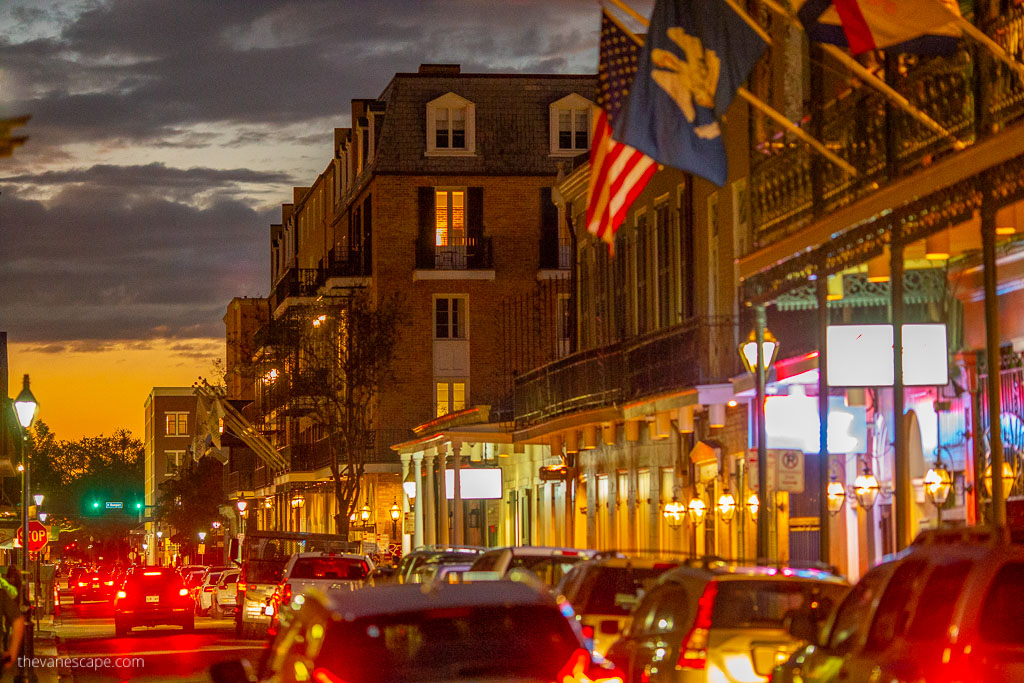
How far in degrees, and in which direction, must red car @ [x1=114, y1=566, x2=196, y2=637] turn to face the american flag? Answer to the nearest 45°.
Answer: approximately 180°

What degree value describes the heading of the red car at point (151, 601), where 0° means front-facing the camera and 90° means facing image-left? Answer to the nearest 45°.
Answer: approximately 180°

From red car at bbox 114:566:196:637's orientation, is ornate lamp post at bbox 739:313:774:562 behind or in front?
behind

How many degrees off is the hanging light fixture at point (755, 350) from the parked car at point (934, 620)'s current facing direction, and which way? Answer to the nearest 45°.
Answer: approximately 45° to its right

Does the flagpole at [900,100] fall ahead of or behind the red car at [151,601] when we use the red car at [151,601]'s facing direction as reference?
behind

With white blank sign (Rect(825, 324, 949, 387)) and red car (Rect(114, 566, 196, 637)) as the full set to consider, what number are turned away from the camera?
1

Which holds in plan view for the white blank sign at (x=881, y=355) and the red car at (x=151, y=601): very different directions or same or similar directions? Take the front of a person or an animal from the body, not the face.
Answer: very different directions

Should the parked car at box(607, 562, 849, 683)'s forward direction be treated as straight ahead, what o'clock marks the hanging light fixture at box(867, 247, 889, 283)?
The hanging light fixture is roughly at 2 o'clock from the parked car.

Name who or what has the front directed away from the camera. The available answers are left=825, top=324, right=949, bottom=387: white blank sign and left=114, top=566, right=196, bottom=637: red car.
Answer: the red car
